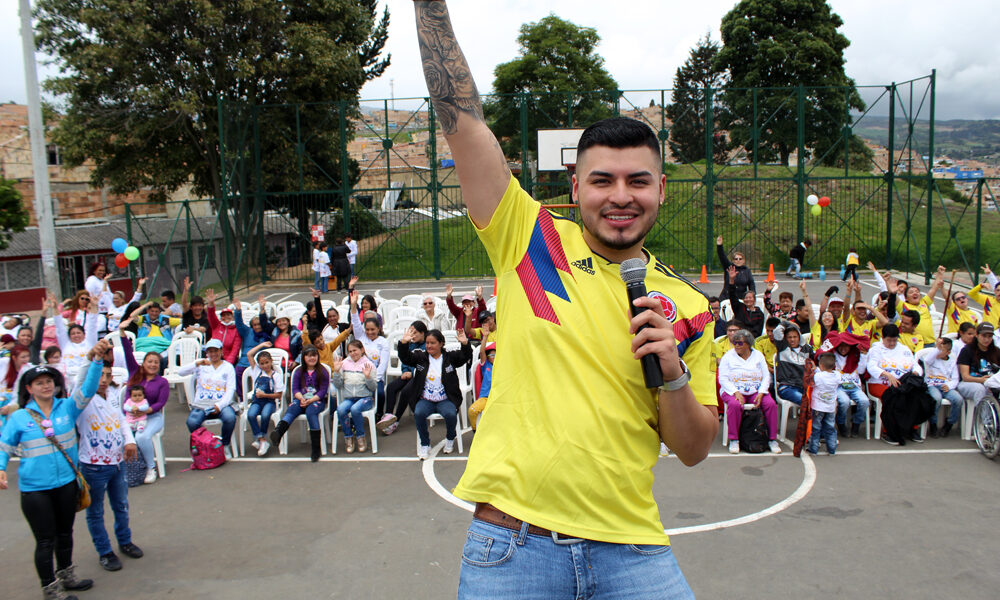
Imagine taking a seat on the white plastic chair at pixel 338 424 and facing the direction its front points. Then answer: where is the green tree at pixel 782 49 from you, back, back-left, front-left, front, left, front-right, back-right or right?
back-left

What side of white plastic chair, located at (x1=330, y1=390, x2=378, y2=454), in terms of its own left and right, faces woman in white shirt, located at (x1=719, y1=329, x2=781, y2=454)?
left

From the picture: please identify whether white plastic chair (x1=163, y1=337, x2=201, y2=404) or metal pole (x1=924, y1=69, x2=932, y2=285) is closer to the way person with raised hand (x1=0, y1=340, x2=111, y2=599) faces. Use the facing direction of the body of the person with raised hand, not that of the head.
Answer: the metal pole

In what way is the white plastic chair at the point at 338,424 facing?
toward the camera

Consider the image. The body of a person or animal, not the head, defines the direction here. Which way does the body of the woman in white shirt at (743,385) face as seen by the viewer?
toward the camera

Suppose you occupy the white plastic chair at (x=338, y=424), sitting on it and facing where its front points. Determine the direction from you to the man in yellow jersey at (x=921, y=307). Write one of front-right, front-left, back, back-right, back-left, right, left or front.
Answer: left

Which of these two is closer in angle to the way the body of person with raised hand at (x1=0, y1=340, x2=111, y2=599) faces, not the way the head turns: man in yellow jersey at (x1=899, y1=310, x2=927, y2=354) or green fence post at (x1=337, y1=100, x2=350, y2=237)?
the man in yellow jersey

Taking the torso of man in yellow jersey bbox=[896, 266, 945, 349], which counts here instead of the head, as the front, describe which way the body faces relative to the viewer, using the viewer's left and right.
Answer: facing the viewer

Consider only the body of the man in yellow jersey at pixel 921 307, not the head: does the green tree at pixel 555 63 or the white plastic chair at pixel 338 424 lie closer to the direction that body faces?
the white plastic chair

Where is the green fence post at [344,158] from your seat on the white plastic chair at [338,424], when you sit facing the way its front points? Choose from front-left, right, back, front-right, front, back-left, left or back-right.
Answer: back

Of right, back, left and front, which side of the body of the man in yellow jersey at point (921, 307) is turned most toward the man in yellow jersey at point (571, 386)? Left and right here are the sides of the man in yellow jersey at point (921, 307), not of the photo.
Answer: front

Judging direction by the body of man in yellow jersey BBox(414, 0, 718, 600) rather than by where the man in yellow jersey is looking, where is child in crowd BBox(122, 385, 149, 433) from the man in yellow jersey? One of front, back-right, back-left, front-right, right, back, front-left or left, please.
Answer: back-right

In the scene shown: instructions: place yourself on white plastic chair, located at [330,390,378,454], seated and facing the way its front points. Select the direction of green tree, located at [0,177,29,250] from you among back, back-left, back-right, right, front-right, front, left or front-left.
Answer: back-right

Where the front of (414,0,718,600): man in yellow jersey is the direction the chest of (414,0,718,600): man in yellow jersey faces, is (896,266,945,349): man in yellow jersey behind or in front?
behind

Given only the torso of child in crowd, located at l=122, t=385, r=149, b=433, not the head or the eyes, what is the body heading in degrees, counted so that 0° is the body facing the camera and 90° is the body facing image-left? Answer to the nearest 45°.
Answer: approximately 0°
